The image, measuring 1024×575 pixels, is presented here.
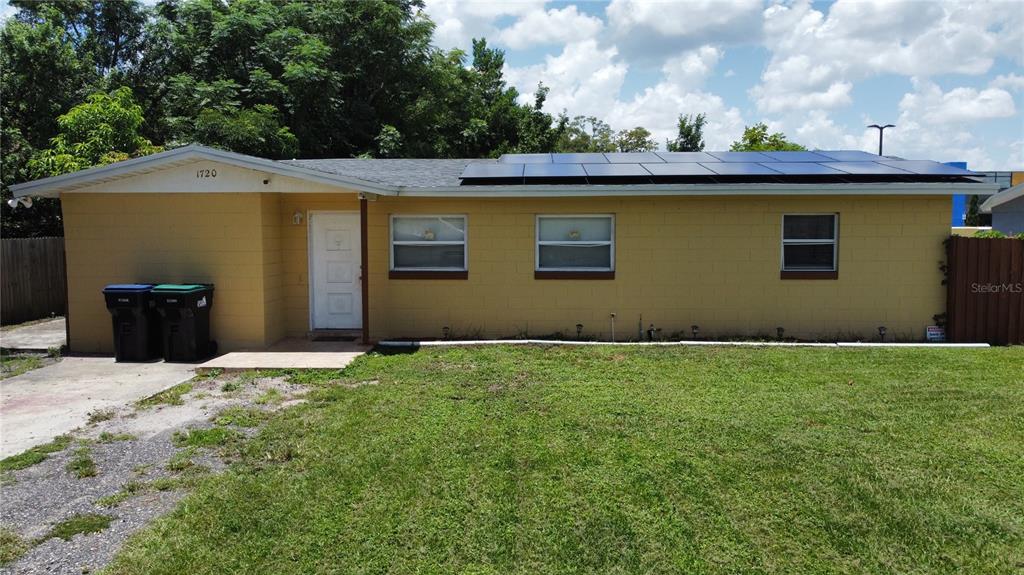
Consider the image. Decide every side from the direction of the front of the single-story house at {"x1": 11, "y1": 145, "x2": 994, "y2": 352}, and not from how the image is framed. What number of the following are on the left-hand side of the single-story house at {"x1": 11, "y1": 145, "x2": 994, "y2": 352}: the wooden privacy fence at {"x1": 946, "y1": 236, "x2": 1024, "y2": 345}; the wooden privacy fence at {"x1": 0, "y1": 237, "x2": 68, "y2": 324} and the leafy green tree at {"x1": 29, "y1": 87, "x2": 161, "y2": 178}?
1

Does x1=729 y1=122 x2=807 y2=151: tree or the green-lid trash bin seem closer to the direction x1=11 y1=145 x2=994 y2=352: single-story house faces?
the green-lid trash bin

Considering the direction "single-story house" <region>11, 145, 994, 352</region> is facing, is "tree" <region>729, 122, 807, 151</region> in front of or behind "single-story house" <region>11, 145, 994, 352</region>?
behind

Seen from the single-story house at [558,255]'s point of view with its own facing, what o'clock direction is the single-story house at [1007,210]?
the single-story house at [1007,210] is roughly at 8 o'clock from the single-story house at [558,255].

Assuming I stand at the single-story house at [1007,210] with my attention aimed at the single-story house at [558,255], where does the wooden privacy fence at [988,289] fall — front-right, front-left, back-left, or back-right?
front-left

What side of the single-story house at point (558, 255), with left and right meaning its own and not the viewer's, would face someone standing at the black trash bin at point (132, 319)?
right

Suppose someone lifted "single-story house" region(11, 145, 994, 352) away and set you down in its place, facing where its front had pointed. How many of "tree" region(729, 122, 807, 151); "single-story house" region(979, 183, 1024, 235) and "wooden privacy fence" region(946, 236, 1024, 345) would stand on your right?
0

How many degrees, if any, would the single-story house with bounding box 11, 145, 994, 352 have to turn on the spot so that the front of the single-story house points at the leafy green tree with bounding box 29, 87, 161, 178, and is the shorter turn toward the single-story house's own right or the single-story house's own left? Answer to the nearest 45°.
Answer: approximately 135° to the single-story house's own right

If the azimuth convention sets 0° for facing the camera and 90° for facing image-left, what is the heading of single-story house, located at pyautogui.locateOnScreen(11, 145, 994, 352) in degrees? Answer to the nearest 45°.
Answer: approximately 0°

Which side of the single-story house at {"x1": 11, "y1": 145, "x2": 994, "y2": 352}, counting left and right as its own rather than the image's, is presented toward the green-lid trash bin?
right

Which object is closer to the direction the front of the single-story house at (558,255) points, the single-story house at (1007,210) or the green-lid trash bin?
the green-lid trash bin

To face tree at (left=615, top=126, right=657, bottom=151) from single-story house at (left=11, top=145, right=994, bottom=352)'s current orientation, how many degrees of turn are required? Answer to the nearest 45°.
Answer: approximately 180°

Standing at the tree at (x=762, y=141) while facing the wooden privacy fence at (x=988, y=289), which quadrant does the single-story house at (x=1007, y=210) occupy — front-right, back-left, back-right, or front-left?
front-left
